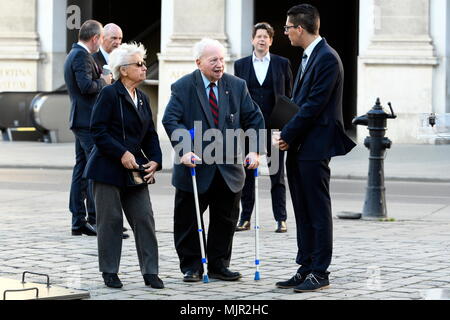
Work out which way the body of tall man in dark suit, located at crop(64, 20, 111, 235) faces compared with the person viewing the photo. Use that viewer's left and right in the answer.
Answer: facing to the right of the viewer

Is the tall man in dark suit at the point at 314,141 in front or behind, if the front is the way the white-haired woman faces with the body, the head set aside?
in front

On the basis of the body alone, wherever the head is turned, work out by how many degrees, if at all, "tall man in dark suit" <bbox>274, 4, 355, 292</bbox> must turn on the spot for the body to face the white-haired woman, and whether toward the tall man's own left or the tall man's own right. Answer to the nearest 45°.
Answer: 0° — they already face them

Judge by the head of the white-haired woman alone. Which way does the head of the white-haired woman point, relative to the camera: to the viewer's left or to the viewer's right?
to the viewer's right

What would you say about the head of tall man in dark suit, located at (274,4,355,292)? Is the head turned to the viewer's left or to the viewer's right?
to the viewer's left

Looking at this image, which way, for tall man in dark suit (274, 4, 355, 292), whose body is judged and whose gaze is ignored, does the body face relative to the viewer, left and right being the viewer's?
facing to the left of the viewer

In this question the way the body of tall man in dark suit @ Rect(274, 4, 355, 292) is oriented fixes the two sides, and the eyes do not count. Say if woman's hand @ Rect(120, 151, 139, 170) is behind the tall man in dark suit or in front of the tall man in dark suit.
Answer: in front

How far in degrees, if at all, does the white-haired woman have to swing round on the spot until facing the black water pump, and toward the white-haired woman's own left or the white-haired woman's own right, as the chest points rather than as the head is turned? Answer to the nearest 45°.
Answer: approximately 90° to the white-haired woman's own left

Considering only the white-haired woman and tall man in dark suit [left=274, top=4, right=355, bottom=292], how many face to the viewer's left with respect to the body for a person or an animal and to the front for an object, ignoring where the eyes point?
1

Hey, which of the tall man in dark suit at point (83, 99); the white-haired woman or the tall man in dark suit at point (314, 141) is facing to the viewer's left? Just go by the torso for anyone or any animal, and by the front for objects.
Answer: the tall man in dark suit at point (314, 141)

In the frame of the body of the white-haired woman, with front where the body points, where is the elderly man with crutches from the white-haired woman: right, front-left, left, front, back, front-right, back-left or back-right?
front-left

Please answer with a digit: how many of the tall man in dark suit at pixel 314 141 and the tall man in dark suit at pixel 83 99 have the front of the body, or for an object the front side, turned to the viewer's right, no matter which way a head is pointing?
1

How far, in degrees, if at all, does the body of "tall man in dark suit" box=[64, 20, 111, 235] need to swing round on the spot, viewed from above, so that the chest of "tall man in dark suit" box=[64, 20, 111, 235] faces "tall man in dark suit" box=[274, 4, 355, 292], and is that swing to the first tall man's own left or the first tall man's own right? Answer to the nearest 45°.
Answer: approximately 45° to the first tall man's own right
